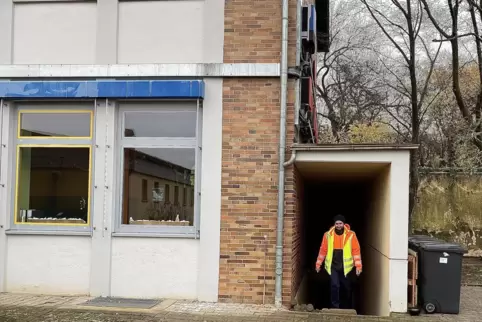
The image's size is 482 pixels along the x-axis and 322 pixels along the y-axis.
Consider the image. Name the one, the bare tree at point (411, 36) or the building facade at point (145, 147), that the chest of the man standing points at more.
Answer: the building facade

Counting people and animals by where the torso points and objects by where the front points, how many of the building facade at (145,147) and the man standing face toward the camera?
2

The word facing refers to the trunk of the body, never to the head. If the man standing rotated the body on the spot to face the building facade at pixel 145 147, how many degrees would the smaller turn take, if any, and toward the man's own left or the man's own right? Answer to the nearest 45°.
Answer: approximately 45° to the man's own right

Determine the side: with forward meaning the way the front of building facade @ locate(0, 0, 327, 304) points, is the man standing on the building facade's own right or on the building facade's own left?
on the building facade's own left

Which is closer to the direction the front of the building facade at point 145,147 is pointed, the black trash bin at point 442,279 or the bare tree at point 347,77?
the black trash bin

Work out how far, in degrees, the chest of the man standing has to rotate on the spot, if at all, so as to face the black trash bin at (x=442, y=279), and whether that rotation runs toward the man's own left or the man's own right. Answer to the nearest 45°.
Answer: approximately 45° to the man's own left

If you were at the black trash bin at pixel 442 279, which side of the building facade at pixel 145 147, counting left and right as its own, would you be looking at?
left

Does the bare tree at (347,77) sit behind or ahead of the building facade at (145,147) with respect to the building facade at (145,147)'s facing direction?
behind

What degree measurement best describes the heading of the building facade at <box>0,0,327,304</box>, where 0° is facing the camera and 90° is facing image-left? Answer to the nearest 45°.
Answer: approximately 0°

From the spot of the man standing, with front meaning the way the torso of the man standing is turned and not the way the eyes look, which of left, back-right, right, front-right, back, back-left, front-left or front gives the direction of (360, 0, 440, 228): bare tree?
back
